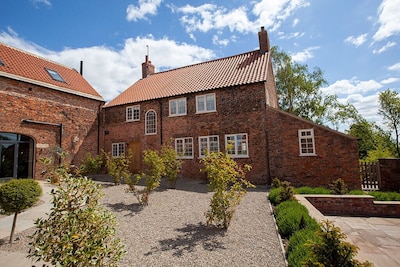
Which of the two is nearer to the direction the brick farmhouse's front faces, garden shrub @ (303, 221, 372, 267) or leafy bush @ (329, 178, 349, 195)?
the garden shrub

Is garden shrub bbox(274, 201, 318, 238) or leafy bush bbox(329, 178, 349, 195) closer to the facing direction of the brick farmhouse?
the garden shrub

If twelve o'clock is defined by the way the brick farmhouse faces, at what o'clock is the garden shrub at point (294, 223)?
The garden shrub is roughly at 10 o'clock from the brick farmhouse.

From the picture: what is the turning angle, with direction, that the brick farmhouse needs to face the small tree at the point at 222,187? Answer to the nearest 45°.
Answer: approximately 45° to its left

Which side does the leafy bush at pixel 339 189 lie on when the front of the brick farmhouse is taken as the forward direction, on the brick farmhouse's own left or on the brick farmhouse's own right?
on the brick farmhouse's own left

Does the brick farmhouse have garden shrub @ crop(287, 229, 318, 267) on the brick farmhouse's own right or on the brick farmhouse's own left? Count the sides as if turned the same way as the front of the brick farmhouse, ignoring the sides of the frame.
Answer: on the brick farmhouse's own left

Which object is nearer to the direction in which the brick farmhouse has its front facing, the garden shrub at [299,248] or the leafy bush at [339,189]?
the garden shrub

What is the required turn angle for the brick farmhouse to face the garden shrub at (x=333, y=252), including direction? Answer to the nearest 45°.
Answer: approximately 45° to its left

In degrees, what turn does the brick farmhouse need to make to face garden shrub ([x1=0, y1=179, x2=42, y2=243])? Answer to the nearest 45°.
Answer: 0° — it already faces it

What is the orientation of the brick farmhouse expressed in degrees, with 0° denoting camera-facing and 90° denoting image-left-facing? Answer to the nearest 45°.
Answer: approximately 45°

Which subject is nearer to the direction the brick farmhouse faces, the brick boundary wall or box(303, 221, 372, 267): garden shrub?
the garden shrub
